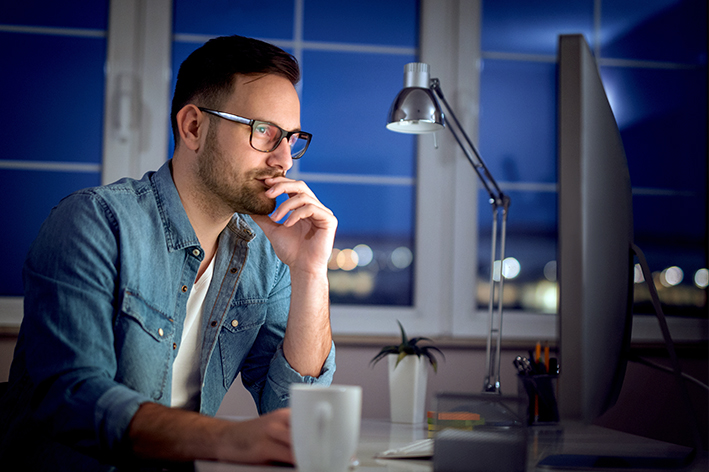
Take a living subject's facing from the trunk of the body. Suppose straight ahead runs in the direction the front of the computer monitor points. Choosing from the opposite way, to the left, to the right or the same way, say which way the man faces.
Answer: the opposite way

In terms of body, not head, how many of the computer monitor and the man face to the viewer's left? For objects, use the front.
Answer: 1

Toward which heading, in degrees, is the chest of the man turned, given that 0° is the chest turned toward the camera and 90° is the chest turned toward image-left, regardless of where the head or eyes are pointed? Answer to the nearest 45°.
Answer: approximately 315°

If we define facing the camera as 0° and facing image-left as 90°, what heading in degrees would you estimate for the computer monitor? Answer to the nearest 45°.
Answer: approximately 90°

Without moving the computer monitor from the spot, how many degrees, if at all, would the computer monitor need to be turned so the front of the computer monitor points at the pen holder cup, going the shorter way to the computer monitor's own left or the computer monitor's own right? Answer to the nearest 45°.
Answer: approximately 90° to the computer monitor's own right

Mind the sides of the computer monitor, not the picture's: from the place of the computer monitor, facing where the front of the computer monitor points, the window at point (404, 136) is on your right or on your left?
on your right
